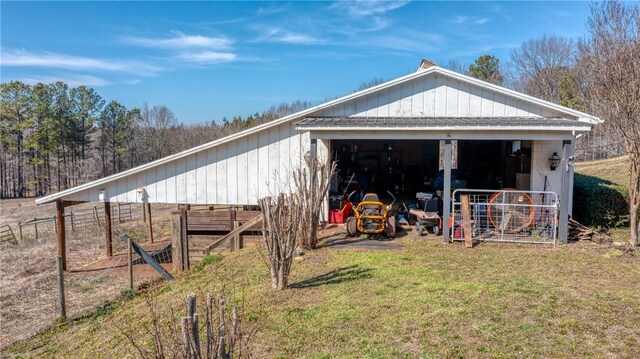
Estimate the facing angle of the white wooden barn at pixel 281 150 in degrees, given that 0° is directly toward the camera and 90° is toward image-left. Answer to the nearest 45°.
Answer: approximately 0°

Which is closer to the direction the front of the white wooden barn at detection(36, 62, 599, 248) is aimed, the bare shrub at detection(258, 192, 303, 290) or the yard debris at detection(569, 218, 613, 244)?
the bare shrub

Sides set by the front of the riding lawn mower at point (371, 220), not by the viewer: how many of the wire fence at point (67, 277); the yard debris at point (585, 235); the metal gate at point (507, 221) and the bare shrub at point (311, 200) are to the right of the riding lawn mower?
2

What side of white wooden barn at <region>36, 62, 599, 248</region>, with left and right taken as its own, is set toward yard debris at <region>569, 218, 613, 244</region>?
left

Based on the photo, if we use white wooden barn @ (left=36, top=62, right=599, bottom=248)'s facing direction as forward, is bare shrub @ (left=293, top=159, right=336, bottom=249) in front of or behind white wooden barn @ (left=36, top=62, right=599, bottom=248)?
in front

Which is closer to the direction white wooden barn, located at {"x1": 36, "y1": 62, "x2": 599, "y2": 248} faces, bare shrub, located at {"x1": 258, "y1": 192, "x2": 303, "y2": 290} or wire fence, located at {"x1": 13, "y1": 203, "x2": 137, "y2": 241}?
the bare shrub

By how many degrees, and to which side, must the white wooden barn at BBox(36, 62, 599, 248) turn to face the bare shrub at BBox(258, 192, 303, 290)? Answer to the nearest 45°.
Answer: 0° — it already faces it

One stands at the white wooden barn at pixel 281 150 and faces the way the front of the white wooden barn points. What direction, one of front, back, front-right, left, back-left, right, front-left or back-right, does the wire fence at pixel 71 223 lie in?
back-right
